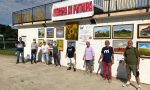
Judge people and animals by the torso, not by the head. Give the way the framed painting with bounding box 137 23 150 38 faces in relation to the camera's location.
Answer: facing the viewer

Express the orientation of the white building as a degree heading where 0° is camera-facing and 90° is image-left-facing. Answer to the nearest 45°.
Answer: approximately 45°

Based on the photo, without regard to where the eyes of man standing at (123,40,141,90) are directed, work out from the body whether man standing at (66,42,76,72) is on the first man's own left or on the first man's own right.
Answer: on the first man's own right

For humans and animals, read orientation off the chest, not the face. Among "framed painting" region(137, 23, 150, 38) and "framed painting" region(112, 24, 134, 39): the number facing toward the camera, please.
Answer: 2

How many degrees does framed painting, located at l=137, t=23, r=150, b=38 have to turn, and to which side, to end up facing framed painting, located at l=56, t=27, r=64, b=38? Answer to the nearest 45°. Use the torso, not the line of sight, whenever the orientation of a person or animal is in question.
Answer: approximately 135° to its right

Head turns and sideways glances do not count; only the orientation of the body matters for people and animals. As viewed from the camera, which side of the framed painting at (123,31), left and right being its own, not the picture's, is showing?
front

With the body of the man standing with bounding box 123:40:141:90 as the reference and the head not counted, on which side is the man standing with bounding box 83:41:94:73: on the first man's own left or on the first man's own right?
on the first man's own right

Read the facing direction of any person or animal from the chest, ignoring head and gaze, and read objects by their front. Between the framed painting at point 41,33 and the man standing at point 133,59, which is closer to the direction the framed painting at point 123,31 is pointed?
the man standing

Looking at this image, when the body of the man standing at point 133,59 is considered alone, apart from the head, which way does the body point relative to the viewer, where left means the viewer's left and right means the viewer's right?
facing the viewer and to the left of the viewer
